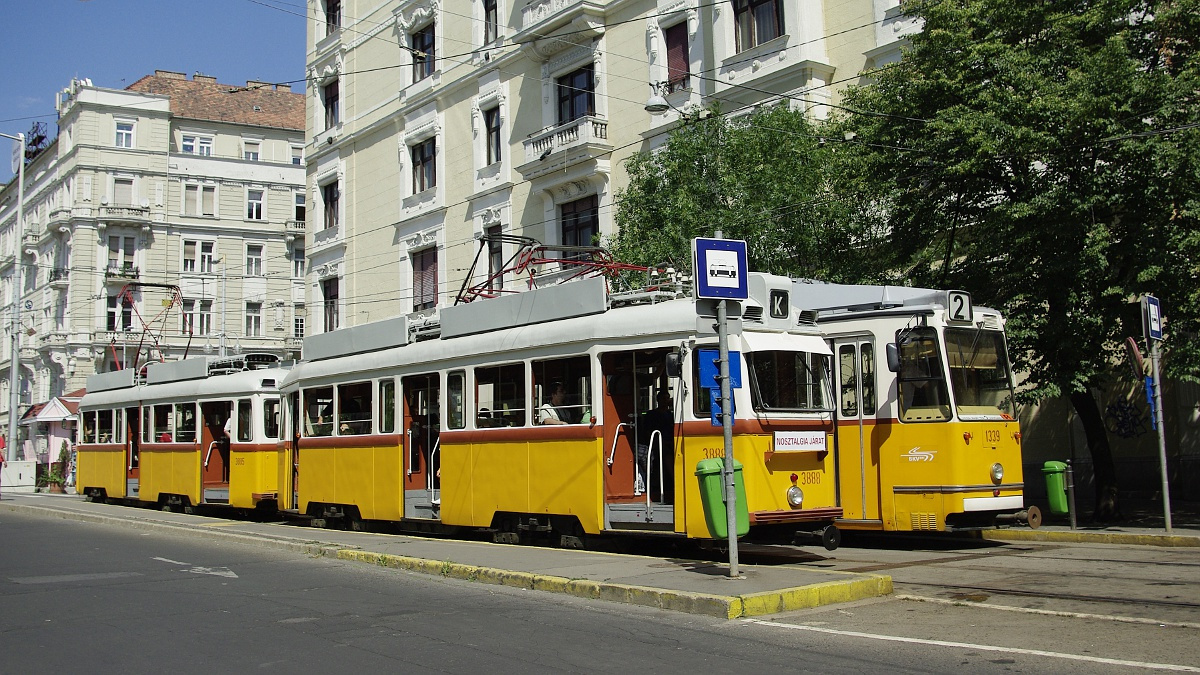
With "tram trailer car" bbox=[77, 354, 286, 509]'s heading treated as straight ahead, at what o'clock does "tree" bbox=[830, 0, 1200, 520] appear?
The tree is roughly at 12 o'clock from the tram trailer car.

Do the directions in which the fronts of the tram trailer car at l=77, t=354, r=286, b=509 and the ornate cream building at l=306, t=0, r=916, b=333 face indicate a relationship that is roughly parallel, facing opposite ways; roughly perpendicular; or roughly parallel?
roughly perpendicular

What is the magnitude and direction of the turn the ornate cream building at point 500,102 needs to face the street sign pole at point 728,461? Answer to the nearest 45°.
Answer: approximately 45° to its left

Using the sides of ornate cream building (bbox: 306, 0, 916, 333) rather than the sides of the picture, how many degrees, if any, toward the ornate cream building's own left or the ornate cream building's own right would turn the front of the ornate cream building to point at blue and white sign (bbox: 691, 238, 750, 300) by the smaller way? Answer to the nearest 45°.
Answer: approximately 45° to the ornate cream building's own left

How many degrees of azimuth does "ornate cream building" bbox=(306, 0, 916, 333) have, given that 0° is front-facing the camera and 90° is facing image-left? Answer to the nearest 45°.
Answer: approximately 45°

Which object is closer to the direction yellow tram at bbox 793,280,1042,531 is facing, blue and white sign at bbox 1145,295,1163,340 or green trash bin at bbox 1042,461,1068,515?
the blue and white sign
